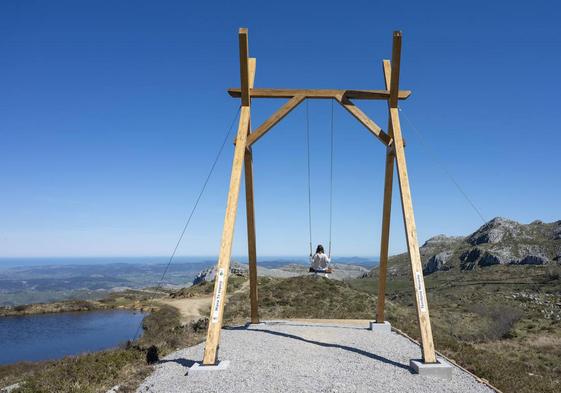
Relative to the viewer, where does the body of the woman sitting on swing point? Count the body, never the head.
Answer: away from the camera

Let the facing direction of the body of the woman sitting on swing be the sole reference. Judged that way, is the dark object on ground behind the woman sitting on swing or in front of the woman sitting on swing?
behind

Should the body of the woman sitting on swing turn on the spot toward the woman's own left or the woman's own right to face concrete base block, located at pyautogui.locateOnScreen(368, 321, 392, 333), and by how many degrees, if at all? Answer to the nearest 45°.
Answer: approximately 135° to the woman's own right

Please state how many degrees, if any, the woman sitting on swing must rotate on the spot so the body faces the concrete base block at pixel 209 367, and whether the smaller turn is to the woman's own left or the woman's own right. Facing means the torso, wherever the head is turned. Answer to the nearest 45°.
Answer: approximately 180°
